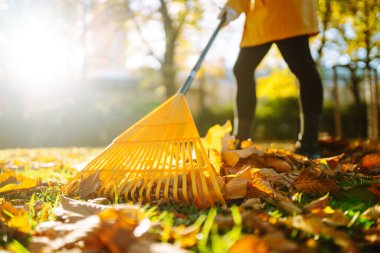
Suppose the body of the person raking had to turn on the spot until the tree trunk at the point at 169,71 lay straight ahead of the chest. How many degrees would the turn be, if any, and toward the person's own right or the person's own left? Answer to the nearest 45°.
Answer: approximately 135° to the person's own right

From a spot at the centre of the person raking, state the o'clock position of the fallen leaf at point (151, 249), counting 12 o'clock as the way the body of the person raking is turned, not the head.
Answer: The fallen leaf is roughly at 11 o'clock from the person raking.

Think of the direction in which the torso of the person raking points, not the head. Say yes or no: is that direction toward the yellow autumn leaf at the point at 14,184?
yes

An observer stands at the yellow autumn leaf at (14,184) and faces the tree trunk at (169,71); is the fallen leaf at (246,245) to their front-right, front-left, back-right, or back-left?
back-right

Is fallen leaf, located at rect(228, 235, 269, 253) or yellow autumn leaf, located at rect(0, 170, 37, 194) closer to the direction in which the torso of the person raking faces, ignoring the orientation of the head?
the yellow autumn leaf

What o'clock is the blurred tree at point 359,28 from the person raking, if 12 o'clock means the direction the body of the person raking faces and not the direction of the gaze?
The blurred tree is roughly at 5 o'clock from the person raking.

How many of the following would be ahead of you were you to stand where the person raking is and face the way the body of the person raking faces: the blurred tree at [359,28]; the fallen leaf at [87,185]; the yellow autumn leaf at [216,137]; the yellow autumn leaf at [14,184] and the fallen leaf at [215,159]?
4

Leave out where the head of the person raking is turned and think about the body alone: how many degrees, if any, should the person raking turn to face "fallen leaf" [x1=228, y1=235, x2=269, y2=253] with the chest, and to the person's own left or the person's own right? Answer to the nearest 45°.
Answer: approximately 45° to the person's own left

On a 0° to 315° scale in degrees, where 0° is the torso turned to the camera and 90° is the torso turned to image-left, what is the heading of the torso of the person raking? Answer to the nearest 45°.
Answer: approximately 45°

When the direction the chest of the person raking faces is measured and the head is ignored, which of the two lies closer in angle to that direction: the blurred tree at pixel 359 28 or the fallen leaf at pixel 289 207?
the fallen leaf

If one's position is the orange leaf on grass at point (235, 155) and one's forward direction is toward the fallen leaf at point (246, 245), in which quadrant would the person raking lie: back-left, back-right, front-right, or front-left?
back-left

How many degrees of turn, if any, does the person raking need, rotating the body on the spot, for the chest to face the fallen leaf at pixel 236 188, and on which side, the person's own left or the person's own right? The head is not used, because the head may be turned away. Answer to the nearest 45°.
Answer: approximately 45° to the person's own left

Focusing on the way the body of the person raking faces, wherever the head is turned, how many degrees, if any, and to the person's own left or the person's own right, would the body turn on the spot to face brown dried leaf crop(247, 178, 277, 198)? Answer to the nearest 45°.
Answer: approximately 45° to the person's own left
